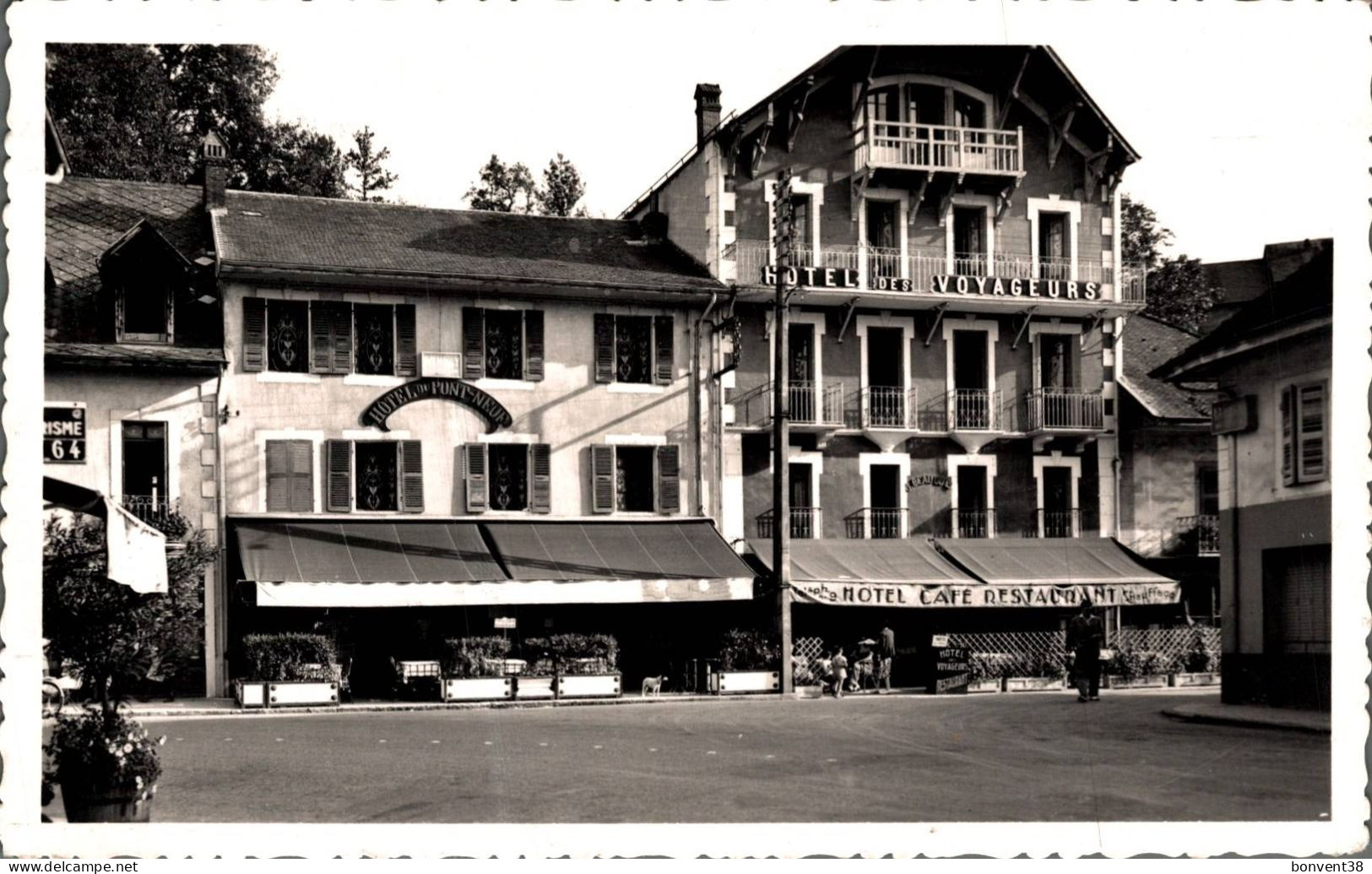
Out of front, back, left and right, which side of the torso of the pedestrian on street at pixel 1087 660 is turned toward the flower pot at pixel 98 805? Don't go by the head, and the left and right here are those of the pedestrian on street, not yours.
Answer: front

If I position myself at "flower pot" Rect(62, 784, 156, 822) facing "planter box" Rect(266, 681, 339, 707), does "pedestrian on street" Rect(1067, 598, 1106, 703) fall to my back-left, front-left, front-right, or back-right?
front-right

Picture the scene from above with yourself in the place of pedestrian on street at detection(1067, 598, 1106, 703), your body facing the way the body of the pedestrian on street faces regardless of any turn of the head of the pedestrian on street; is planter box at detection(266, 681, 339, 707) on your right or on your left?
on your right

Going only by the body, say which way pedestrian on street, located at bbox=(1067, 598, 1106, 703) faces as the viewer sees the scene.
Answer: toward the camera

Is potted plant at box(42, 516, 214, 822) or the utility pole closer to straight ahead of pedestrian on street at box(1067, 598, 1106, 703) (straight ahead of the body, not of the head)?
the potted plant

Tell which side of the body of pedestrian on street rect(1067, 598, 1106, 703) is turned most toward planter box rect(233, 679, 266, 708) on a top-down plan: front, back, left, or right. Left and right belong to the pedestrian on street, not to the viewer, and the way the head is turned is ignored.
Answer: right

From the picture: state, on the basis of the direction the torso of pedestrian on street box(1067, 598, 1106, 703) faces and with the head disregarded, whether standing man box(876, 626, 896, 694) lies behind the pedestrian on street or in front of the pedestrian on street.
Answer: behind

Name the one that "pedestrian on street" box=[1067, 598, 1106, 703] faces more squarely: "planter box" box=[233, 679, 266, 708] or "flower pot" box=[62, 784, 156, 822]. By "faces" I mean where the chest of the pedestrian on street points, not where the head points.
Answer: the flower pot
